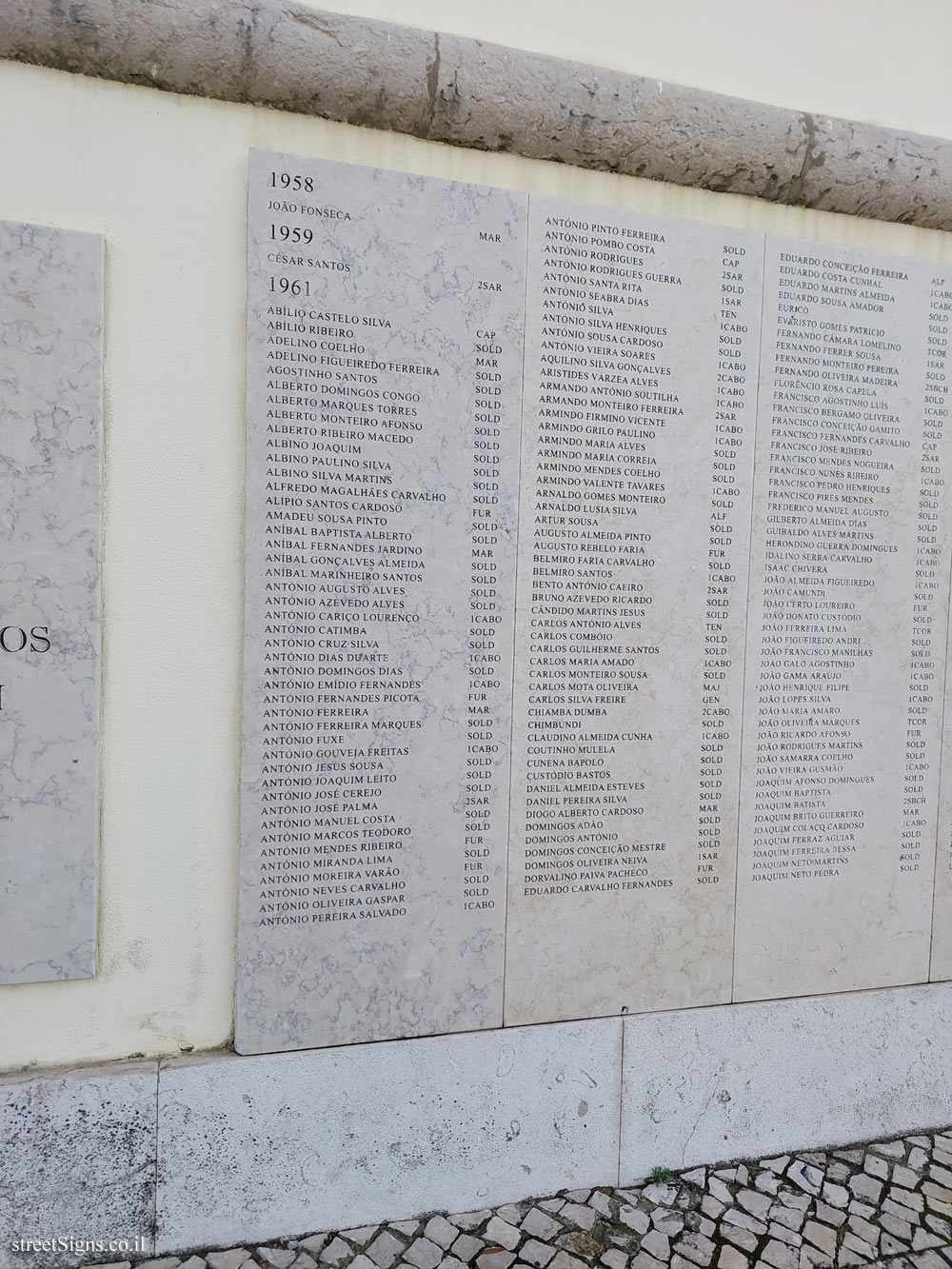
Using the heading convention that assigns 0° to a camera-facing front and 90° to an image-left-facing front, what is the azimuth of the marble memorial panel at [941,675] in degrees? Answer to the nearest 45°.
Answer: approximately 0°

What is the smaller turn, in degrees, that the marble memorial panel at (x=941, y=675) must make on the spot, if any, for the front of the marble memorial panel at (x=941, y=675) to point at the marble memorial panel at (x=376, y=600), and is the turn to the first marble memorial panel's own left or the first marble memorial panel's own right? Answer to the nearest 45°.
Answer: approximately 45° to the first marble memorial panel's own right

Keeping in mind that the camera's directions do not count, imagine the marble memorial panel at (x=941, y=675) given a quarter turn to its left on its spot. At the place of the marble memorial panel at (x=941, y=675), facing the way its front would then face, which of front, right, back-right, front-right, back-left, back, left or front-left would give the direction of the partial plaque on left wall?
back-right

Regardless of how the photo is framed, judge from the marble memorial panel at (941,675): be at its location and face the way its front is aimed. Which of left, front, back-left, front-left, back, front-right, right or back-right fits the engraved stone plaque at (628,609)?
front-right
